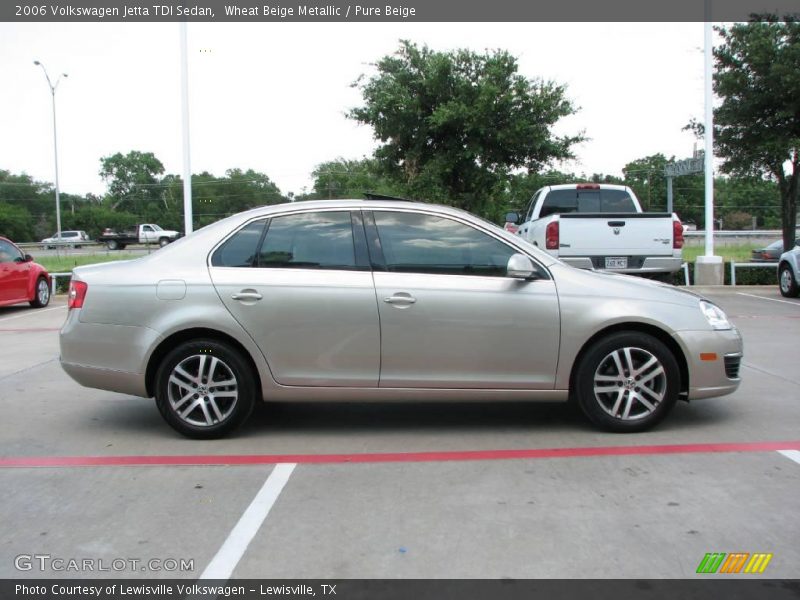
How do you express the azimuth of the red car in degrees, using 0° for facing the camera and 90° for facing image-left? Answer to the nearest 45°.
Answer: approximately 225°

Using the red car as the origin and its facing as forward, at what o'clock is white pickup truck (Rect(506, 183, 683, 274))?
The white pickup truck is roughly at 3 o'clock from the red car.

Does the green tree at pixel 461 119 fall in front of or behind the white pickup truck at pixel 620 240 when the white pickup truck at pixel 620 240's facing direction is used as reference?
in front

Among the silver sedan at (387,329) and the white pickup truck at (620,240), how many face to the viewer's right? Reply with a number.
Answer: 1

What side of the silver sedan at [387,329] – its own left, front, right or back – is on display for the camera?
right

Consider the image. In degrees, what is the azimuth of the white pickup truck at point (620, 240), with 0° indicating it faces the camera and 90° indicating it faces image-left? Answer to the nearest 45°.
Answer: approximately 180°

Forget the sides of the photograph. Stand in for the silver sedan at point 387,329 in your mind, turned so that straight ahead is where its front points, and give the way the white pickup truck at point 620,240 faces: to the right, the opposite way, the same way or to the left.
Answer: to the left

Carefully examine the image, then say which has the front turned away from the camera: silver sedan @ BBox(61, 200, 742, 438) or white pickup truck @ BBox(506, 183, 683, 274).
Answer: the white pickup truck

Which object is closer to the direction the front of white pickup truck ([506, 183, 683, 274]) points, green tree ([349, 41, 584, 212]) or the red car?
the green tree

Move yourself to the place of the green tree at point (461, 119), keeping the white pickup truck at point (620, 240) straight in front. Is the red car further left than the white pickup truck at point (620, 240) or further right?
right
